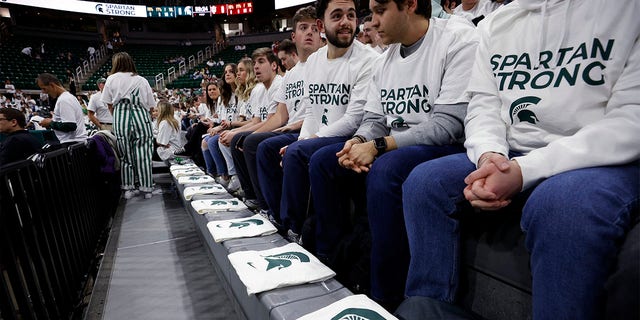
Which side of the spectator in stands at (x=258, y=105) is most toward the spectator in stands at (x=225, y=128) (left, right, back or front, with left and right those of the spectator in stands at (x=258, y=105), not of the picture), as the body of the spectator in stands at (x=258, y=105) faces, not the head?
right

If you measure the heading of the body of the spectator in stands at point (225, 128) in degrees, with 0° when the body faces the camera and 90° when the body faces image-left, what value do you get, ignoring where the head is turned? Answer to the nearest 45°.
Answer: approximately 45°

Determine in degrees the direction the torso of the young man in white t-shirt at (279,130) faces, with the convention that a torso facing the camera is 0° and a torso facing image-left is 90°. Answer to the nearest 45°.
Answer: approximately 45°

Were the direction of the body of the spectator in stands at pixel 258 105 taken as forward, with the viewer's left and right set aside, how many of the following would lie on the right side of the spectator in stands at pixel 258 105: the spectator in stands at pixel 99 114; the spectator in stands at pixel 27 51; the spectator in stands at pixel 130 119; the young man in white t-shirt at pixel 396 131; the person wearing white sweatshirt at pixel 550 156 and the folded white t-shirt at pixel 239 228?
3

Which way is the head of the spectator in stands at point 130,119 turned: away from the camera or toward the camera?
away from the camera

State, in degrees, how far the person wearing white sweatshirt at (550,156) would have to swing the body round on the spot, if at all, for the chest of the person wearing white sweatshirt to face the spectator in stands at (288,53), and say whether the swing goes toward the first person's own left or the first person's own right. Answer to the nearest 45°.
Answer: approximately 90° to the first person's own right

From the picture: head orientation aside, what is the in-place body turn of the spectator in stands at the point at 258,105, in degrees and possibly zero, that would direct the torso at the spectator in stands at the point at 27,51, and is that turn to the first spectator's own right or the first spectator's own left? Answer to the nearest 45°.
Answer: approximately 90° to the first spectator's own right

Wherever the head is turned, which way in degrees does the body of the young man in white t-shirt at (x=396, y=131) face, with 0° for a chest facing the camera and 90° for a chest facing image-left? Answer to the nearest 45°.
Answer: approximately 45°
